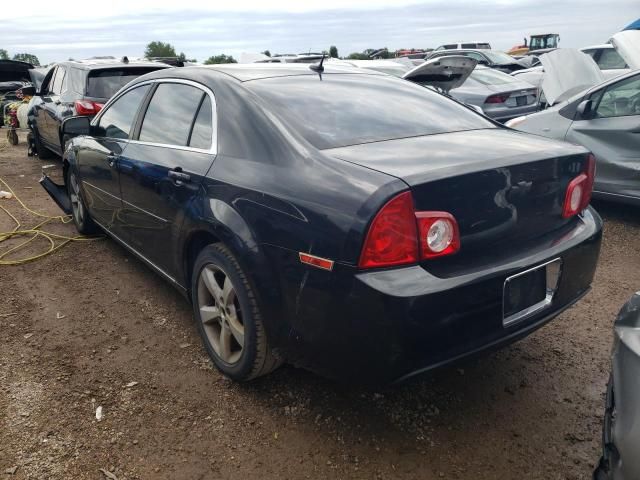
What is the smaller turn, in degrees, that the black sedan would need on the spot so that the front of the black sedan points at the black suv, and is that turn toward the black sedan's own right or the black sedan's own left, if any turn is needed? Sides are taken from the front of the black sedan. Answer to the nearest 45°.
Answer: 0° — it already faces it

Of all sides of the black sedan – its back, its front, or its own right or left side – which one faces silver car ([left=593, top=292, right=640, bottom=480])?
back

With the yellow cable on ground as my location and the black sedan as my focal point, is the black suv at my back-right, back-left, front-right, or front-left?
back-left

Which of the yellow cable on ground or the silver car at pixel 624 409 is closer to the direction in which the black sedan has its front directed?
the yellow cable on ground

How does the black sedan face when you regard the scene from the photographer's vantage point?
facing away from the viewer and to the left of the viewer

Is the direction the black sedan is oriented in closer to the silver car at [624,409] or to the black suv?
the black suv
